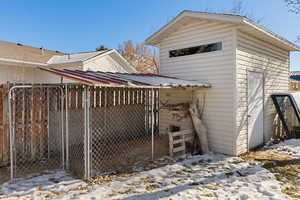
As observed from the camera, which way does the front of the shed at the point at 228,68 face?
facing the viewer and to the right of the viewer

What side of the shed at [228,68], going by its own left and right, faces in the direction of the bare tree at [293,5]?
left

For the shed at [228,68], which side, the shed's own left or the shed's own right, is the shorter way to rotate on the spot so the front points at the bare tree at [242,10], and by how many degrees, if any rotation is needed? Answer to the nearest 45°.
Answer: approximately 135° to the shed's own left

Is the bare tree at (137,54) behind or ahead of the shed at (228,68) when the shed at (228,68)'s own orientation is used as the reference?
behind
